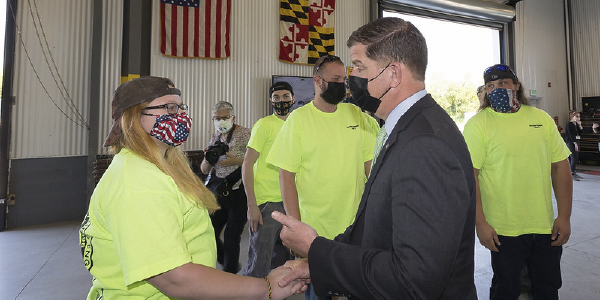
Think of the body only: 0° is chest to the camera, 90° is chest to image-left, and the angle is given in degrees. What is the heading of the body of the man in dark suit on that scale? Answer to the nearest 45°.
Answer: approximately 90°

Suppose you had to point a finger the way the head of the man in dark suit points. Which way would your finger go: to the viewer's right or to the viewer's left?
to the viewer's left
